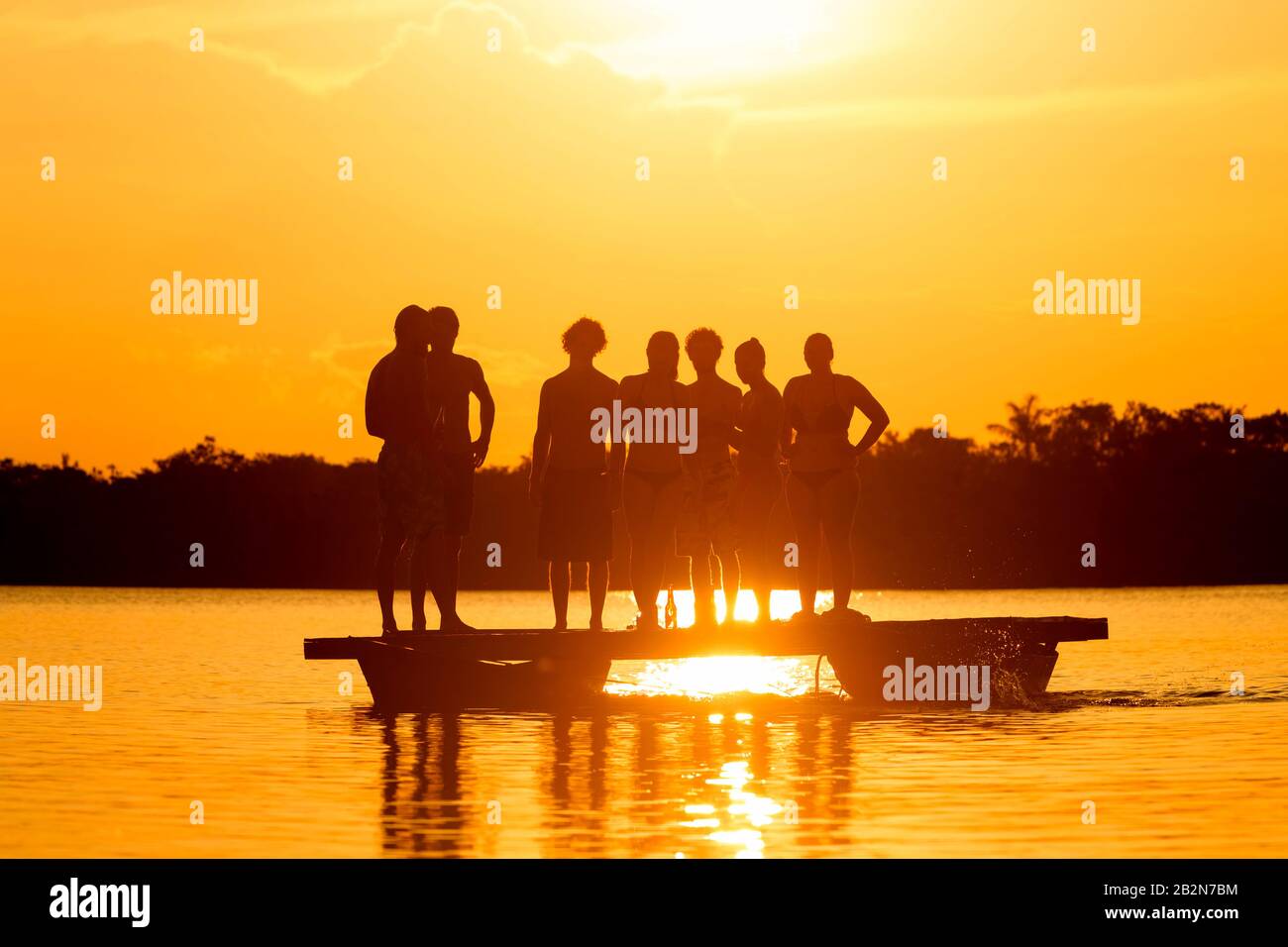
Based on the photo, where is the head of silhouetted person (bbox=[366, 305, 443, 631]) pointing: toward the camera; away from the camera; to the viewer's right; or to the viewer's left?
to the viewer's right
